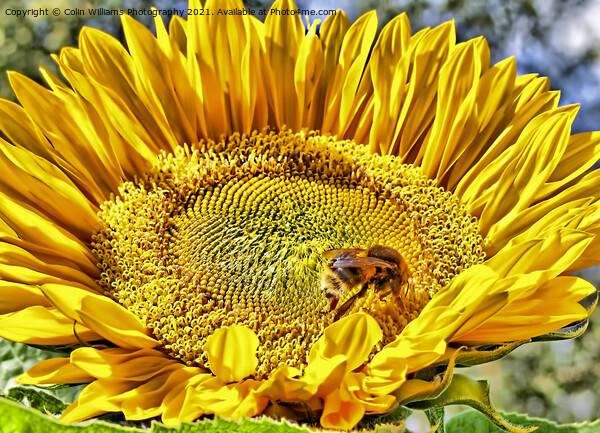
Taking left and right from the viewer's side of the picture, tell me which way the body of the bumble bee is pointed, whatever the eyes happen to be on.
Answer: facing to the right of the viewer

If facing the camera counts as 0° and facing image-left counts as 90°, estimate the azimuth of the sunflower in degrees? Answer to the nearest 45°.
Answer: approximately 0°
